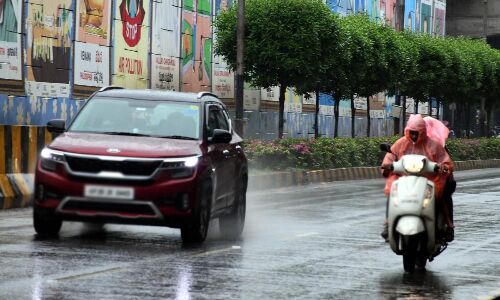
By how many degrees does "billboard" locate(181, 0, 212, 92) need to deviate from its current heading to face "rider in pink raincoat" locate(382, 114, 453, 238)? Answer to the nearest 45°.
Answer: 0° — it already faces them

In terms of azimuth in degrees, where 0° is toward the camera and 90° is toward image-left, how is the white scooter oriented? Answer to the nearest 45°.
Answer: approximately 0°

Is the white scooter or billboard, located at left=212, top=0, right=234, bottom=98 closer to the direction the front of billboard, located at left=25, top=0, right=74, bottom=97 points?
the white scooter

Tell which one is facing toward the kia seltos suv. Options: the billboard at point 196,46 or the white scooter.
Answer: the billboard

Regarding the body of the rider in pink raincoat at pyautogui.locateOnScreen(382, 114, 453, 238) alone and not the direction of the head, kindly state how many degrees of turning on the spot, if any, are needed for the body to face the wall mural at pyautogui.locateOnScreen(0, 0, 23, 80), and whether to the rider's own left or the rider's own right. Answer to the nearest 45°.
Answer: approximately 135° to the rider's own right

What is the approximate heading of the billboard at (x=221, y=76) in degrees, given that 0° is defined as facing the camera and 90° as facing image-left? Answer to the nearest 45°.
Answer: approximately 0°
